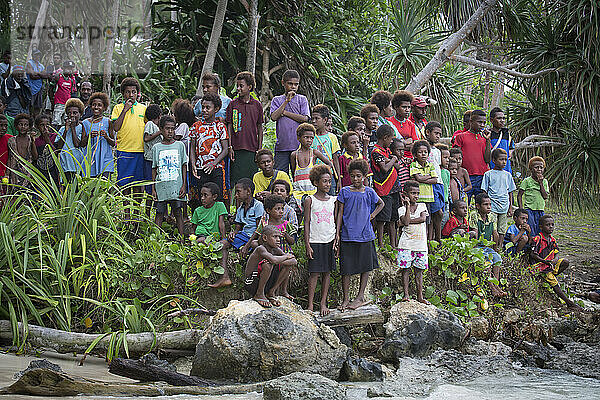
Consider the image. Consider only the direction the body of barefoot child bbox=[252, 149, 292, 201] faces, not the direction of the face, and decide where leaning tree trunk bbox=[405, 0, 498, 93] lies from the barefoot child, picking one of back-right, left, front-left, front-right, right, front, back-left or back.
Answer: back-left

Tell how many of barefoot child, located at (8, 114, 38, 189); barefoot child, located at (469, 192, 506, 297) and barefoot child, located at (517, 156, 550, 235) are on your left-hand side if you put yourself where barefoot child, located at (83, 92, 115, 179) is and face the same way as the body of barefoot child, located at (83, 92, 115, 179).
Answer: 2

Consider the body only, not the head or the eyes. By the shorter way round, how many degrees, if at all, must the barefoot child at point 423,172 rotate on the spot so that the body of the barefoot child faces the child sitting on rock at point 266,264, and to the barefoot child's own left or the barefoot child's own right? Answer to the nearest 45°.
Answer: approximately 45° to the barefoot child's own right

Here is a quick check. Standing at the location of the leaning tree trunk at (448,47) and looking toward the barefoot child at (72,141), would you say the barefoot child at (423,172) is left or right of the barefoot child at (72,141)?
left

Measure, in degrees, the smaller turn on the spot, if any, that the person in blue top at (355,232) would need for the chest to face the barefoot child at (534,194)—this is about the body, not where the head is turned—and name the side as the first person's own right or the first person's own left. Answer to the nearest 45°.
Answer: approximately 135° to the first person's own left
